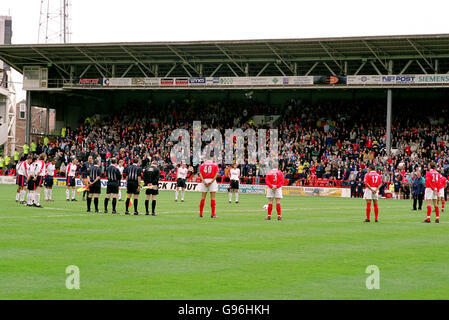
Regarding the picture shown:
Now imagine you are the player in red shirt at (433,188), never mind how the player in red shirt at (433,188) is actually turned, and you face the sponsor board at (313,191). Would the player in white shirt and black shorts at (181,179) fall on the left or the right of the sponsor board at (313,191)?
left

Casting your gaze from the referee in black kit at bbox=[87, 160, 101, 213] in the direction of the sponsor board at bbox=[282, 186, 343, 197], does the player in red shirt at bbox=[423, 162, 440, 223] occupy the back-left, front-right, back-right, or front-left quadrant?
front-right

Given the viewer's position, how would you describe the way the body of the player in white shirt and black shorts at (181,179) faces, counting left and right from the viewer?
facing the viewer

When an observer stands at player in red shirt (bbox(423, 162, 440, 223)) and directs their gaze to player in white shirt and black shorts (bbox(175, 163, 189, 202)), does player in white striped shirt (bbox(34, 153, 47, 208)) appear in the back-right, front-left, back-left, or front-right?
front-left

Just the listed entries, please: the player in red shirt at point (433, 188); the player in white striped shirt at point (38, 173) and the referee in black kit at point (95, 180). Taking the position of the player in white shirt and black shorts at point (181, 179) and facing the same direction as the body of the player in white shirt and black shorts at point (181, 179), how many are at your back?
0

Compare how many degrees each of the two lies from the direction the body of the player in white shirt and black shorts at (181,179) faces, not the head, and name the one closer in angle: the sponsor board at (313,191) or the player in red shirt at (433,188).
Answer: the player in red shirt

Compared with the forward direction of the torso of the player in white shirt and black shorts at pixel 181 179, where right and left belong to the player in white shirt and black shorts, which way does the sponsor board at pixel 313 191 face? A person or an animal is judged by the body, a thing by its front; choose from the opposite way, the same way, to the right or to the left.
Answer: the same way

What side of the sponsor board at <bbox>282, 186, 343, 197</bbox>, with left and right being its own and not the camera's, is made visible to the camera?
front

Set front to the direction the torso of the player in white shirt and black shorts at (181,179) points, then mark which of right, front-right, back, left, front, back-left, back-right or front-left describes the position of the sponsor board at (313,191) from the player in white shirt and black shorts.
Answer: back-left

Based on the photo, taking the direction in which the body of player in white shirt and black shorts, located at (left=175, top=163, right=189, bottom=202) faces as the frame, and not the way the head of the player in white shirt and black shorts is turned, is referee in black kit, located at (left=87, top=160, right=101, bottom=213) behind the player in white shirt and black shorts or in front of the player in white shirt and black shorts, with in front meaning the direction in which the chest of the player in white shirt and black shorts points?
in front

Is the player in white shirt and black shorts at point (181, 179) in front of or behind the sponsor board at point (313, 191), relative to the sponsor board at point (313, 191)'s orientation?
in front
